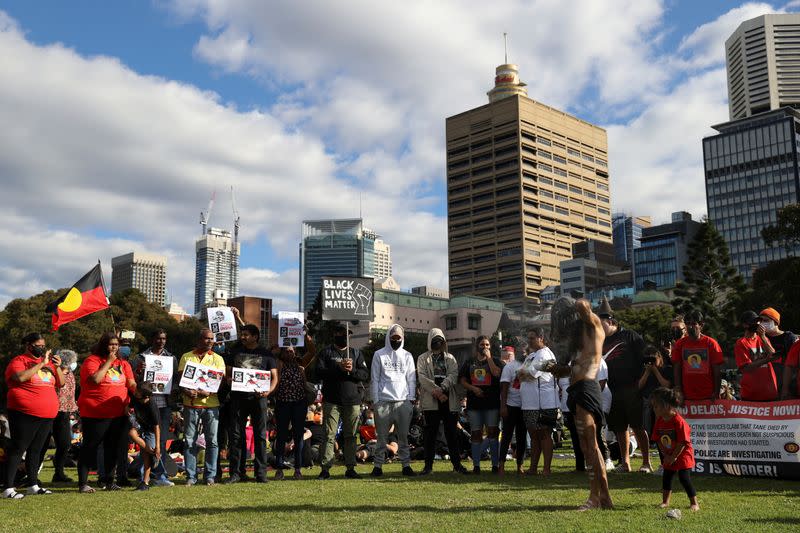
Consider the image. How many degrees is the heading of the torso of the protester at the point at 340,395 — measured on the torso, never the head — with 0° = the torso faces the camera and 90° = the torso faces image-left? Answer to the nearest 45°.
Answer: approximately 0°

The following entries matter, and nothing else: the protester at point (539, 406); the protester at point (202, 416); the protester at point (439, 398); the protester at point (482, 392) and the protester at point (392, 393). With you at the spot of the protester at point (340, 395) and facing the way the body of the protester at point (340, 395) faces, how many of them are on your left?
4

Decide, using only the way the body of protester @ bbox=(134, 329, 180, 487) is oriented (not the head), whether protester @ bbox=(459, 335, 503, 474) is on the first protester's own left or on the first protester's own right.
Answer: on the first protester's own left

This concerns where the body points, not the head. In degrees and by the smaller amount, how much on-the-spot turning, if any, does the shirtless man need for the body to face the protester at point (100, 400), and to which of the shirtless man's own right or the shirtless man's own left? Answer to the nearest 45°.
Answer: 0° — they already face them

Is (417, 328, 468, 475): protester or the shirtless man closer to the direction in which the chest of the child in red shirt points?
the shirtless man

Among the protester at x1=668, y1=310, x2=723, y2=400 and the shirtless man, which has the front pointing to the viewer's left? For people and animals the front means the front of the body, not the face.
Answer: the shirtless man

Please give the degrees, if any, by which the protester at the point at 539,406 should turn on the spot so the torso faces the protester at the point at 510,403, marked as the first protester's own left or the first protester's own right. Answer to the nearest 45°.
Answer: approximately 90° to the first protester's own right

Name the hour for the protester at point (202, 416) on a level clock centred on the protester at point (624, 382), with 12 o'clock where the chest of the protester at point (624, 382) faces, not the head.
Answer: the protester at point (202, 416) is roughly at 1 o'clock from the protester at point (624, 382).

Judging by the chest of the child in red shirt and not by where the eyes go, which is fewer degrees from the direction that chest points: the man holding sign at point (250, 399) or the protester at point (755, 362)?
the man holding sign

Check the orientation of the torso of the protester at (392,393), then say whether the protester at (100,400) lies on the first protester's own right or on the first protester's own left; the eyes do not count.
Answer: on the first protester's own right

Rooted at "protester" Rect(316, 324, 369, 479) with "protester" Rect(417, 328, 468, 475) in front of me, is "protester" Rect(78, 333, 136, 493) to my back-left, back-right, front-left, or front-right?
back-right

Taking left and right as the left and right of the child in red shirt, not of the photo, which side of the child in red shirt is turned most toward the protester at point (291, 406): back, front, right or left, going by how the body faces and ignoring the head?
right

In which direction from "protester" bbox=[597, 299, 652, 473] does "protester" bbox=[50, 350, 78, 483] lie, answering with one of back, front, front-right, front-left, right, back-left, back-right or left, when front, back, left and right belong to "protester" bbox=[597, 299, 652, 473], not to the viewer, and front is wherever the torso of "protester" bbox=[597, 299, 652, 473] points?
front-right
